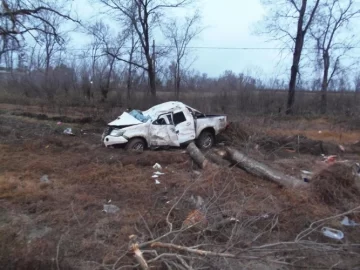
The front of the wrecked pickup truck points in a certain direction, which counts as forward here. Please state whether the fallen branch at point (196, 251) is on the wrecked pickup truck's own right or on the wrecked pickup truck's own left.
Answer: on the wrecked pickup truck's own left

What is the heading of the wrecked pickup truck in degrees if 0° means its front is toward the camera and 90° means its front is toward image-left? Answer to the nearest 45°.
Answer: approximately 45°

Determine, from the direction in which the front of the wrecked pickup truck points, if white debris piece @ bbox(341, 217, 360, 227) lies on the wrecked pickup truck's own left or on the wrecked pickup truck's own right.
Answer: on the wrecked pickup truck's own left

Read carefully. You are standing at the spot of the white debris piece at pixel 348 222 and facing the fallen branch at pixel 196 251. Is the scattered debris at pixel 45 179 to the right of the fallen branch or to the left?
right

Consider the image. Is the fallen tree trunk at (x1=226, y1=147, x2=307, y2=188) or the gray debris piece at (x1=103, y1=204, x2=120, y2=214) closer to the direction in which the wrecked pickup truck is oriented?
the gray debris piece

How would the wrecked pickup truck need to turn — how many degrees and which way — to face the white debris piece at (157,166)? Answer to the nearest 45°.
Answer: approximately 45° to its left

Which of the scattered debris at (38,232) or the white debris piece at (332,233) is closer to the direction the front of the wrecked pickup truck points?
the scattered debris

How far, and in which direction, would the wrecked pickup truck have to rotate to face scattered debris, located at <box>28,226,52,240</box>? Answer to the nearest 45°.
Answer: approximately 45° to its left

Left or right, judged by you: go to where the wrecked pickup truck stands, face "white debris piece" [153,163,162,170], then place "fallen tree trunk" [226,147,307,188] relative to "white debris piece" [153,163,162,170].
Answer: left
